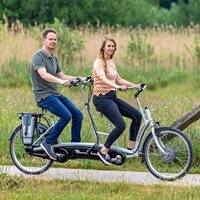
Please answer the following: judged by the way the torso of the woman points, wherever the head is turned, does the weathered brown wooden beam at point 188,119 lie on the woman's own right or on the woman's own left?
on the woman's own left

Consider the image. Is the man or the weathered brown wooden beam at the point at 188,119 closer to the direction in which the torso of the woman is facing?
the weathered brown wooden beam

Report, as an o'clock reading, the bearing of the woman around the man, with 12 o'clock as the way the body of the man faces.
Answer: The woman is roughly at 11 o'clock from the man.

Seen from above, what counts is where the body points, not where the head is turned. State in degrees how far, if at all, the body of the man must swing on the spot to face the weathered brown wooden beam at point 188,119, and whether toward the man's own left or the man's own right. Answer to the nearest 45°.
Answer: approximately 45° to the man's own left

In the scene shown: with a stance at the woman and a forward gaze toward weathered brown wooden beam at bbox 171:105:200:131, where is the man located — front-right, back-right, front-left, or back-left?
back-left

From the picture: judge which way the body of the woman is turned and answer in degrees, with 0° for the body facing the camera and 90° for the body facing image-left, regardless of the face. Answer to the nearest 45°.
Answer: approximately 315°

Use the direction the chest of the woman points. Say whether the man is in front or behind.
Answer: behind
